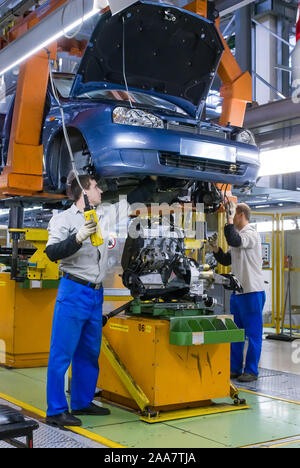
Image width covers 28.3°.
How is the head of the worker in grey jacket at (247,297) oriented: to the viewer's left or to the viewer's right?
to the viewer's left

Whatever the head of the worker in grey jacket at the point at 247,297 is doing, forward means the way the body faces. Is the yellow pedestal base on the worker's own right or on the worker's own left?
on the worker's own left

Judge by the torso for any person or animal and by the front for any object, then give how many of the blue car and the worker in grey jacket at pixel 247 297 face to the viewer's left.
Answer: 1

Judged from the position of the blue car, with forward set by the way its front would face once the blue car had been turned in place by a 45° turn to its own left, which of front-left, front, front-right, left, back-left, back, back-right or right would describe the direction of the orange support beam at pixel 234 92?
front-left

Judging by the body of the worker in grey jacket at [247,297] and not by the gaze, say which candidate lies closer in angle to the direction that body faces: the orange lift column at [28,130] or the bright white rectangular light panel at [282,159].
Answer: the orange lift column

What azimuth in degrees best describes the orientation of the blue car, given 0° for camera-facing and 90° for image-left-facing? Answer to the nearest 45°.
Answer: approximately 315°

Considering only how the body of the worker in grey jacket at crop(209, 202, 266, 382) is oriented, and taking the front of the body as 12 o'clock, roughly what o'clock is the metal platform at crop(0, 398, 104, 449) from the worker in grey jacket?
The metal platform is roughly at 10 o'clock from the worker in grey jacket.

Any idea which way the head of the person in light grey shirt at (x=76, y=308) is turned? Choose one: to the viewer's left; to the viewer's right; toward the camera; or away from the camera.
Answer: to the viewer's right

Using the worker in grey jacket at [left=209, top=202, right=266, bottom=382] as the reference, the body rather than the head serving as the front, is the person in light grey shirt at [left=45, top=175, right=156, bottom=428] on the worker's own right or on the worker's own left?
on the worker's own left

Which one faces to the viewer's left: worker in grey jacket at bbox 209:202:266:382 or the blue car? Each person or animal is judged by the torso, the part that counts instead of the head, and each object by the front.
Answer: the worker in grey jacket

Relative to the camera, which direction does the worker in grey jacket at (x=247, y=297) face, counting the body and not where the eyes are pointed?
to the viewer's left
